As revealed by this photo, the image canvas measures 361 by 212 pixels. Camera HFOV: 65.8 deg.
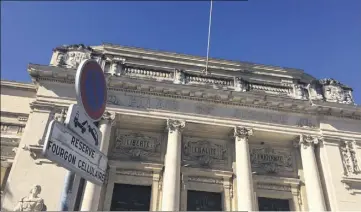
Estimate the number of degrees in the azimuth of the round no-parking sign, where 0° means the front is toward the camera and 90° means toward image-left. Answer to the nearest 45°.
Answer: approximately 315°

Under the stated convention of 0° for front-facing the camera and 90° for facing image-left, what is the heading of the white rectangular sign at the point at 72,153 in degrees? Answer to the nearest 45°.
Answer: approximately 315°
